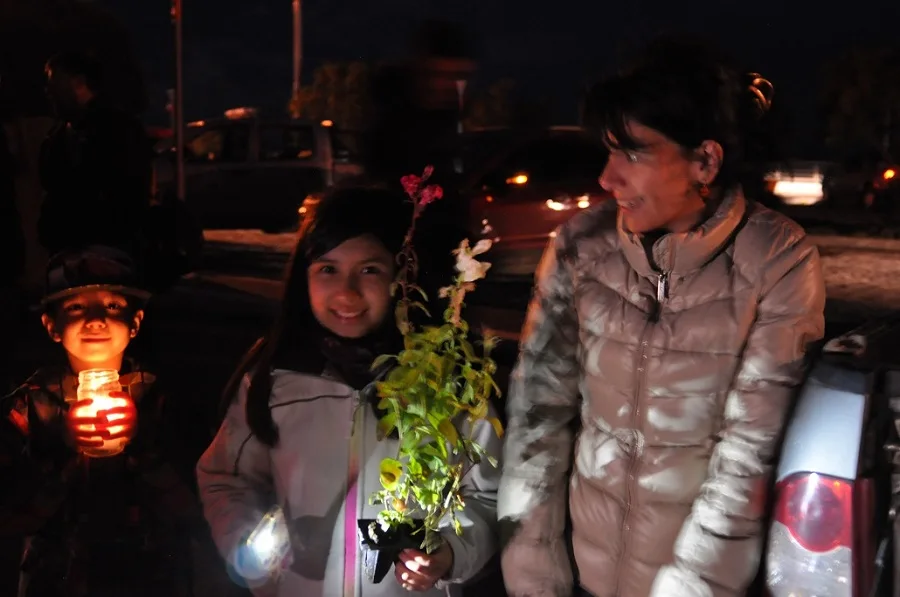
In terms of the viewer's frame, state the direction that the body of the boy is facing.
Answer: toward the camera

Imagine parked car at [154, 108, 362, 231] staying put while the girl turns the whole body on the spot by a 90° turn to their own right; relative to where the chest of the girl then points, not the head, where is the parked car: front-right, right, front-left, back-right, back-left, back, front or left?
right

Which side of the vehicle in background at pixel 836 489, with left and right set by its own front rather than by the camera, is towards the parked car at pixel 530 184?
front

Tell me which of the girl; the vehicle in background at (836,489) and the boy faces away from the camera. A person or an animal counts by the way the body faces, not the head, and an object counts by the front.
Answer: the vehicle in background

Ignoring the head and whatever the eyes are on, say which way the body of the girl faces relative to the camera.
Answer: toward the camera

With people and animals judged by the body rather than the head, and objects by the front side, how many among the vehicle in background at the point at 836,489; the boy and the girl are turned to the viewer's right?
0

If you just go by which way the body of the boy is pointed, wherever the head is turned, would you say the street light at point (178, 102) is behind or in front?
behind

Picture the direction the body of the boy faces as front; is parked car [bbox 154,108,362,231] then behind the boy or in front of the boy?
behind

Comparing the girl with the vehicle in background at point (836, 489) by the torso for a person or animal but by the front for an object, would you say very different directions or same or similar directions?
very different directions

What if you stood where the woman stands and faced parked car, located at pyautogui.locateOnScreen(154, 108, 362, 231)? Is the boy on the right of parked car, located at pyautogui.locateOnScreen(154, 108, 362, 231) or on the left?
left

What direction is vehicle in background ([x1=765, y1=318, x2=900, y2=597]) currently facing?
away from the camera

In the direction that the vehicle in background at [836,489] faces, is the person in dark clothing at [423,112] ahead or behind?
ahead

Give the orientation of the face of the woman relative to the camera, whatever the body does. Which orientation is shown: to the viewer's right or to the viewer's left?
to the viewer's left
